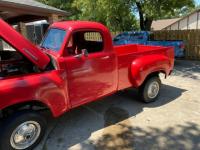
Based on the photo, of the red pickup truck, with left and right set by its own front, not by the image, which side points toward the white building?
back

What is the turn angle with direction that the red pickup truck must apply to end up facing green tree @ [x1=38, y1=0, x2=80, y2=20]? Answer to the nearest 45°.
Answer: approximately 135° to its right

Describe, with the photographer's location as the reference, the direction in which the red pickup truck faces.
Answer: facing the viewer and to the left of the viewer

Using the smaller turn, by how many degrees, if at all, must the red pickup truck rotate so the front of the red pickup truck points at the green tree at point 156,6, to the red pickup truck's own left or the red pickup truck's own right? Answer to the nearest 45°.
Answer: approximately 180°

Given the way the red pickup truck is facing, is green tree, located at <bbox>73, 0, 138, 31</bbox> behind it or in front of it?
behind

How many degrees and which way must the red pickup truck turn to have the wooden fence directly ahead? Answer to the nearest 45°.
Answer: approximately 180°
